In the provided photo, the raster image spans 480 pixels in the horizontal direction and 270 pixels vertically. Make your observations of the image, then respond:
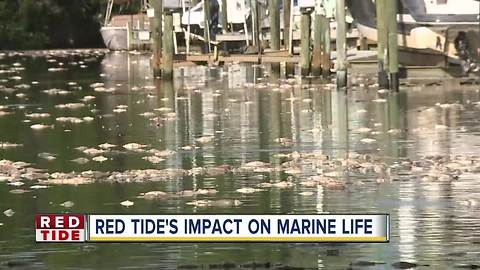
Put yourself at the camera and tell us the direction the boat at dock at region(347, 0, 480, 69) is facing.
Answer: facing to the left of the viewer

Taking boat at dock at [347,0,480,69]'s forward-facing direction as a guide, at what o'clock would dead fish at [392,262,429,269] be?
The dead fish is roughly at 9 o'clock from the boat at dock.

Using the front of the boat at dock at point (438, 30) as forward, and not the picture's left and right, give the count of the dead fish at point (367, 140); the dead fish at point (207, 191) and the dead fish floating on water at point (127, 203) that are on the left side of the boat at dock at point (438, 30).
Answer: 3

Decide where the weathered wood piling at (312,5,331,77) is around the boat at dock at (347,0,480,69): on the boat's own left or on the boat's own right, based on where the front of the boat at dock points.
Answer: on the boat's own left

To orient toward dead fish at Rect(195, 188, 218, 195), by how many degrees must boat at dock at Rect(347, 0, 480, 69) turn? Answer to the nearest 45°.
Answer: approximately 90° to its left

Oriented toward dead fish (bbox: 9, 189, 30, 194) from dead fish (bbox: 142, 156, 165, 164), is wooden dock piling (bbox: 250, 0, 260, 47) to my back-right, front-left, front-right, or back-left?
back-right
